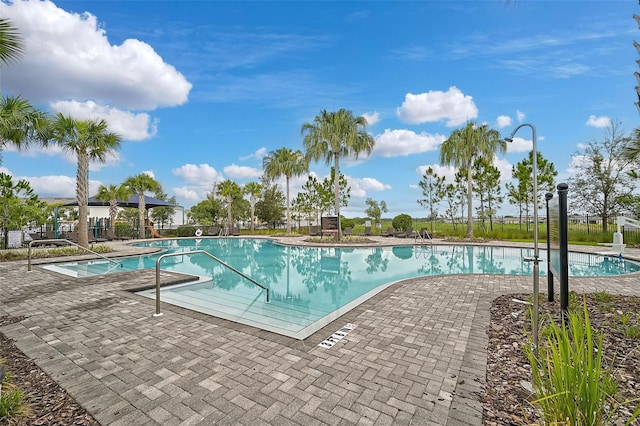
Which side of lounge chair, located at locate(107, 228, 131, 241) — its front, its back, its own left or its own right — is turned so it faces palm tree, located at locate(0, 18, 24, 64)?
right
